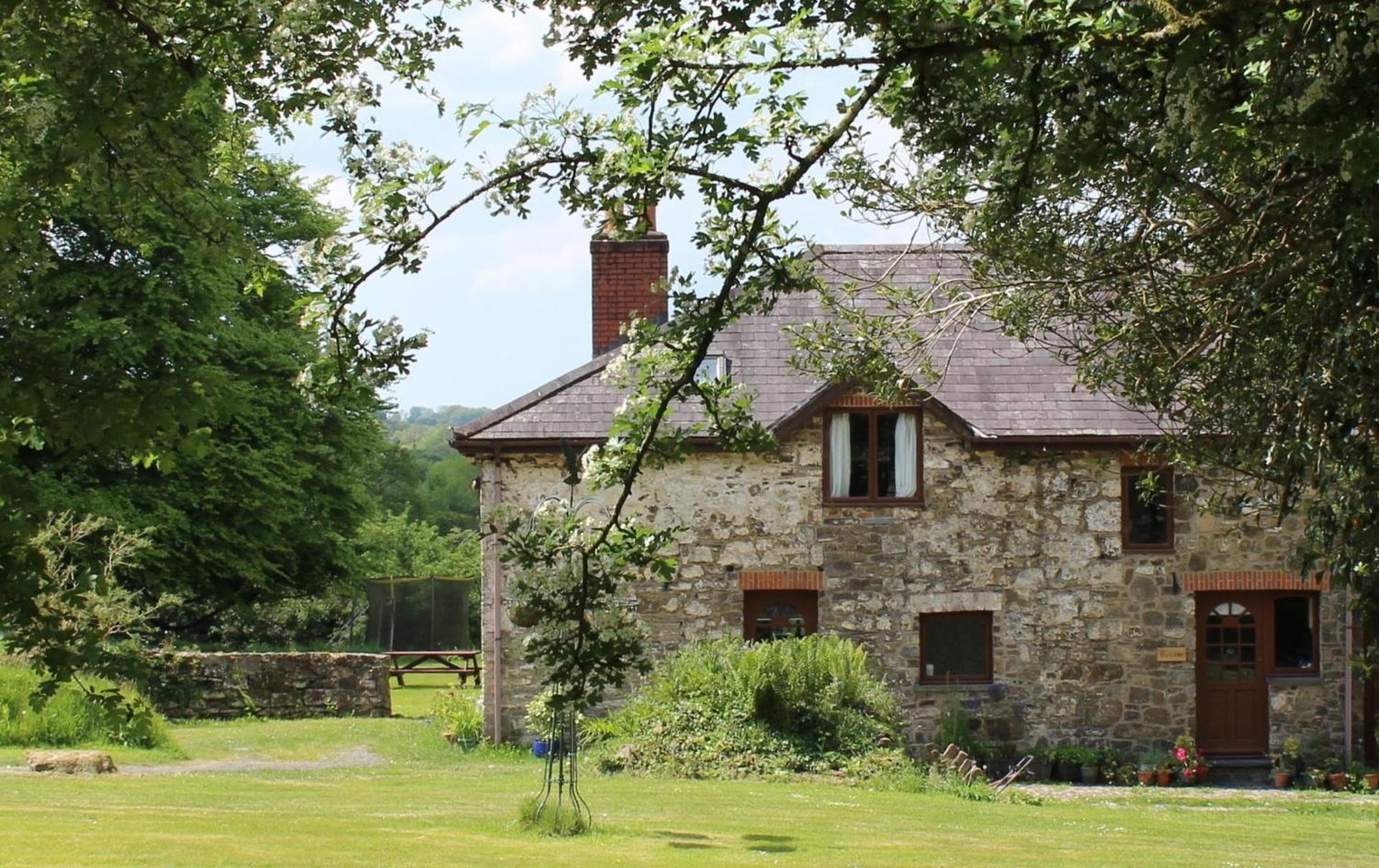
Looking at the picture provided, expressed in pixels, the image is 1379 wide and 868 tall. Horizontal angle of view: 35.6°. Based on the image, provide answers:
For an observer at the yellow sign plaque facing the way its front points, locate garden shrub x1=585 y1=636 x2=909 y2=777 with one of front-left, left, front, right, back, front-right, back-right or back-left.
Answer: front-right

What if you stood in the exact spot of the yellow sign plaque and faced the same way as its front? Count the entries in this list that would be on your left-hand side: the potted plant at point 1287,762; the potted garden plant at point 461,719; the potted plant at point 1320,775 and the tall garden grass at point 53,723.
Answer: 2

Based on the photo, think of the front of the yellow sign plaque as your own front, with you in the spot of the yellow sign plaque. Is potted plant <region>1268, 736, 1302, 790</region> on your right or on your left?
on your left

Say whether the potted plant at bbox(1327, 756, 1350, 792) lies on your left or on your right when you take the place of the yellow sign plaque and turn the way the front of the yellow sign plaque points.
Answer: on your left

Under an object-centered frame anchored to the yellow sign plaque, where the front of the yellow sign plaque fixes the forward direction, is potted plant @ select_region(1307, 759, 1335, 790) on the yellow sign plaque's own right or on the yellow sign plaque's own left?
on the yellow sign plaque's own left

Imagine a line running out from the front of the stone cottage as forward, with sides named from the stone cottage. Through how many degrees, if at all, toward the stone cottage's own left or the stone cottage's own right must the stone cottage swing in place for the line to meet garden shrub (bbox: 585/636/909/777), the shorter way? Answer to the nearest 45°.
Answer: approximately 45° to the stone cottage's own right

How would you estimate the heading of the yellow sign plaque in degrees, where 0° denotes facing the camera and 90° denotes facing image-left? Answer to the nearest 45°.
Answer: approximately 0°

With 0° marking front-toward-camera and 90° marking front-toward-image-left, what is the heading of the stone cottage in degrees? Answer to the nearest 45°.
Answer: approximately 0°

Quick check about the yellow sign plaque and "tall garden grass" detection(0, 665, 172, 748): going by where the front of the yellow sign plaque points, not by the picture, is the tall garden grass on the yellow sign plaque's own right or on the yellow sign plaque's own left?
on the yellow sign plaque's own right
